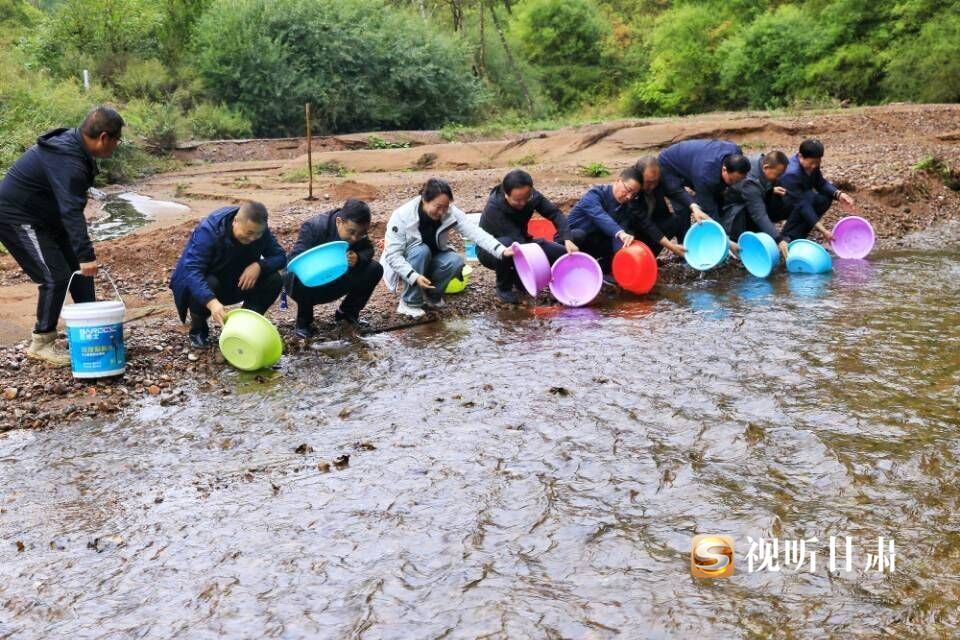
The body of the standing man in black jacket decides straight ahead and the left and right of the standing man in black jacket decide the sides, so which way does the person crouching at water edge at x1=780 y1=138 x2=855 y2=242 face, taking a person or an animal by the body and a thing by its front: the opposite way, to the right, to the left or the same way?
to the right

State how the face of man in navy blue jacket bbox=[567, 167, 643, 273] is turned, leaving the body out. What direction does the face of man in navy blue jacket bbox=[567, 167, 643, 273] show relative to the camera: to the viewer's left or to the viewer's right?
to the viewer's right

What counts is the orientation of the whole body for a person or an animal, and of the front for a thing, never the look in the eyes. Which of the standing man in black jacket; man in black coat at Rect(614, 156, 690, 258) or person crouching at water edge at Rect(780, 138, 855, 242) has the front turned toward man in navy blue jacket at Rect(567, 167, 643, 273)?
the standing man in black jacket

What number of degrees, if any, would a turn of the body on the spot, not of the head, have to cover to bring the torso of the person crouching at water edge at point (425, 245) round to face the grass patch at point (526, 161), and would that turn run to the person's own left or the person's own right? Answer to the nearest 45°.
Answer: approximately 135° to the person's own left

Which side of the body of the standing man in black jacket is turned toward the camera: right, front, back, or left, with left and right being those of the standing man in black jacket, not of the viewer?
right

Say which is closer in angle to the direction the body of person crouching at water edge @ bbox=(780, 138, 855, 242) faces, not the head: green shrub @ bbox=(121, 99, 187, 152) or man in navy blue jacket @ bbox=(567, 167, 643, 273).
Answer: the man in navy blue jacket

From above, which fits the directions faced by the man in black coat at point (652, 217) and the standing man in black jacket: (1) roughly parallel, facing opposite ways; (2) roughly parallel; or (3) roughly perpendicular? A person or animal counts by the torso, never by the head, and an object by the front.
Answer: roughly perpendicular

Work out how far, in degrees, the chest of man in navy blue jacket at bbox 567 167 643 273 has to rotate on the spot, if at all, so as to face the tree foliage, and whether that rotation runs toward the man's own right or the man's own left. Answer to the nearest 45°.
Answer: approximately 180°

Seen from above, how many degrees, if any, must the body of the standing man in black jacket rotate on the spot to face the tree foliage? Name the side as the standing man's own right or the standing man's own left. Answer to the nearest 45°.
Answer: approximately 90° to the standing man's own left

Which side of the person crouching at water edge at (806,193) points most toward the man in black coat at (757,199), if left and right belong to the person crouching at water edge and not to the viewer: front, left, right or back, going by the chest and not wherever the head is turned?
right

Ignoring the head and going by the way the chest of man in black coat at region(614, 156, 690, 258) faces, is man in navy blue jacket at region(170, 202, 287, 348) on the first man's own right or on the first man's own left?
on the first man's own right

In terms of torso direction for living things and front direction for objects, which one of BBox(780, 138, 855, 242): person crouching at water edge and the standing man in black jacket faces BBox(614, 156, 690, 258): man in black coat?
the standing man in black jacket

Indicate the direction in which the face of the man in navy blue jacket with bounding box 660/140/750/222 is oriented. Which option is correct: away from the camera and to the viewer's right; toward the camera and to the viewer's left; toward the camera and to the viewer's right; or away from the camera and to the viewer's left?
toward the camera and to the viewer's right
